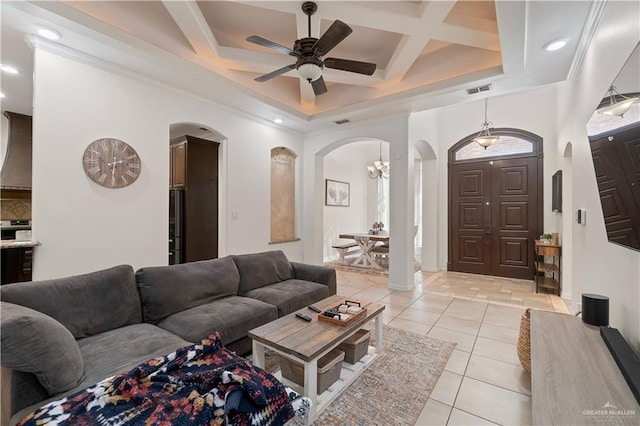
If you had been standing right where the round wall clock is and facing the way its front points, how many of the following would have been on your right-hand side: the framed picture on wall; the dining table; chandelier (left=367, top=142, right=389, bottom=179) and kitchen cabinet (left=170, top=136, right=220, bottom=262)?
0

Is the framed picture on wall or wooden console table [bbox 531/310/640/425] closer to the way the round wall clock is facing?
the wooden console table

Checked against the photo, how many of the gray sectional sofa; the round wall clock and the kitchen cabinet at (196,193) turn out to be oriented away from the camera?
0

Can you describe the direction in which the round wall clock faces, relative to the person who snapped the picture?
facing the viewer and to the right of the viewer

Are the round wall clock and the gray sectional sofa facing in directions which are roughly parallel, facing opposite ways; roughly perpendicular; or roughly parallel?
roughly parallel

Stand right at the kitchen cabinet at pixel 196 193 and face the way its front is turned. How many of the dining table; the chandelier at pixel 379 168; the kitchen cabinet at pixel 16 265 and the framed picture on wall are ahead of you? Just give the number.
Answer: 1

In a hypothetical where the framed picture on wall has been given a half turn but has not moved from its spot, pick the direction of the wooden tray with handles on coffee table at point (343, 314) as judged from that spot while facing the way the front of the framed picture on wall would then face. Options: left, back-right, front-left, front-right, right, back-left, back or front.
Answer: back-left

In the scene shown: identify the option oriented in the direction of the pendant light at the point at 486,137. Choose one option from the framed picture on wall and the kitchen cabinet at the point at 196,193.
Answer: the framed picture on wall

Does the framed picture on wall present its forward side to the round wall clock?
no

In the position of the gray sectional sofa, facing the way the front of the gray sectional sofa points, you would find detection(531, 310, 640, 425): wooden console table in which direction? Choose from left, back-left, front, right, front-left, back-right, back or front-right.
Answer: front

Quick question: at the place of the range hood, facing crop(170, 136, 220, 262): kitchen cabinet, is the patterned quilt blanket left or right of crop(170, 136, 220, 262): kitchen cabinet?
right

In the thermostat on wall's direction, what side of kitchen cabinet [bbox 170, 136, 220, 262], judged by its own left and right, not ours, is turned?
left

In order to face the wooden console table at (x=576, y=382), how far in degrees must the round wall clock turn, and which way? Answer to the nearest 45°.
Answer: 0° — it already faces it
